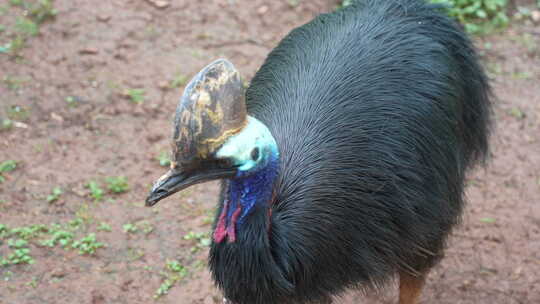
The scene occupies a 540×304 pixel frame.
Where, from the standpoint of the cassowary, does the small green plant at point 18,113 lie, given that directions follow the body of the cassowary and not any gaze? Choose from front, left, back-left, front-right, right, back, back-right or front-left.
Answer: right

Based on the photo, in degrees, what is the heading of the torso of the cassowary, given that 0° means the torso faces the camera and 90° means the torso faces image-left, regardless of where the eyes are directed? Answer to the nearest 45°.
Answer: approximately 45°

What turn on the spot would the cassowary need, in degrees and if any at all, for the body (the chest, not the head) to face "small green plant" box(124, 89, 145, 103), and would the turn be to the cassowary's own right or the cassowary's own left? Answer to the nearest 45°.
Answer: approximately 90° to the cassowary's own right

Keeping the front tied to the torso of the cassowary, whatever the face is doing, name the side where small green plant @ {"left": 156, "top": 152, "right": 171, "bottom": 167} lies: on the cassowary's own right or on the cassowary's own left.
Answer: on the cassowary's own right

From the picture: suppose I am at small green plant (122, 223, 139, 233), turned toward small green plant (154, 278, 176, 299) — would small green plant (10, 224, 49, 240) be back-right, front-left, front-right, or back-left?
back-right

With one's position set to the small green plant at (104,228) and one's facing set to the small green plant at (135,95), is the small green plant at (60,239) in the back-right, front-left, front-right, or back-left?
back-left

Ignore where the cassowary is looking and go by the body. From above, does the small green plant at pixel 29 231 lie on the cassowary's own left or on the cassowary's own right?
on the cassowary's own right

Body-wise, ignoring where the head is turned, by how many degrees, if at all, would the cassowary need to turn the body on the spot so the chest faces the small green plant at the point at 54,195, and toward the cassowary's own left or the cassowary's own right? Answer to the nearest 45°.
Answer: approximately 90° to the cassowary's own right

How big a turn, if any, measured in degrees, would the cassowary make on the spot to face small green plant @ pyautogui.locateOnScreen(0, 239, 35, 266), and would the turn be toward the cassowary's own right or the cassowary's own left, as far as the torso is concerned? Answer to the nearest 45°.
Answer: approximately 45° to the cassowary's own right
